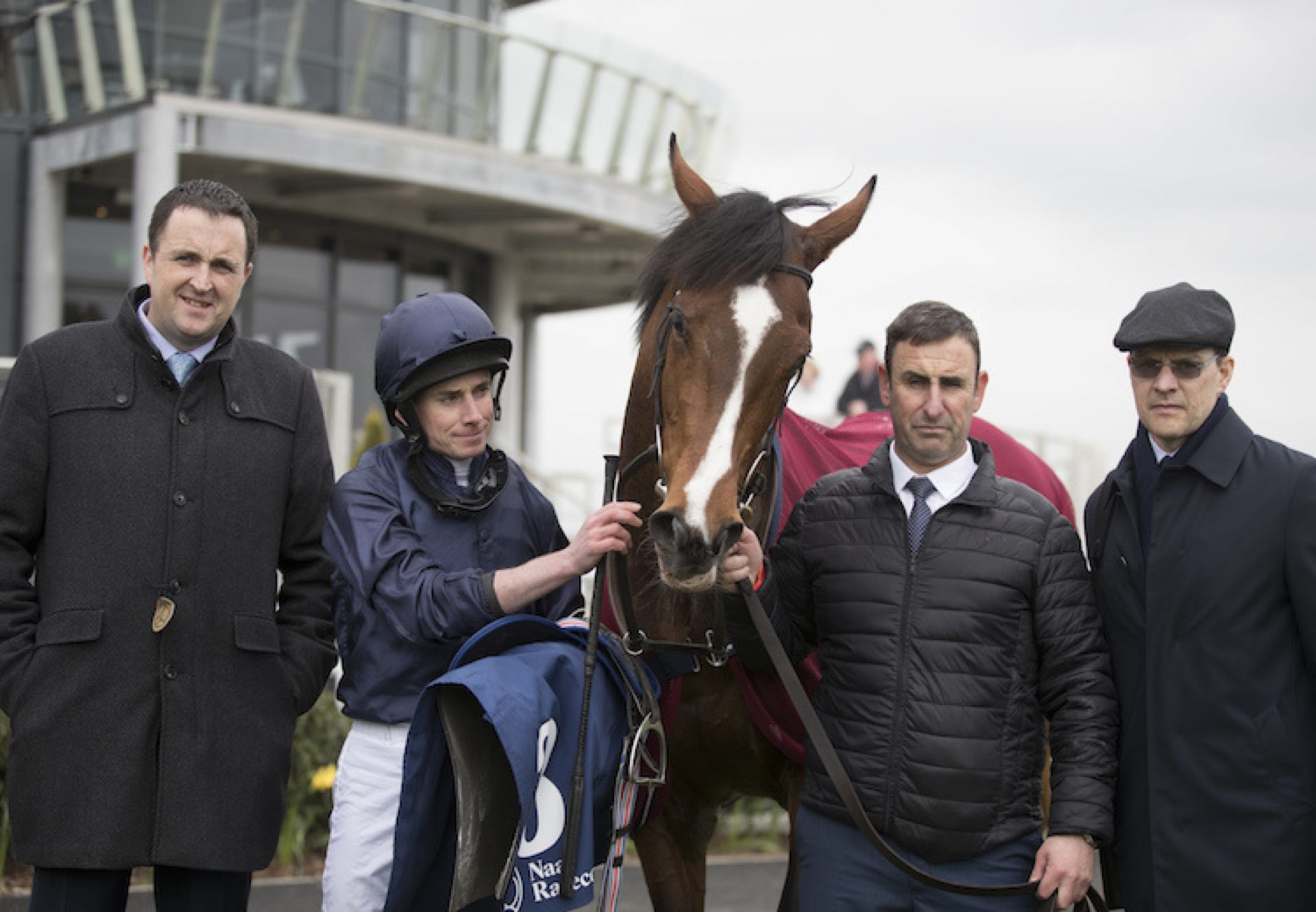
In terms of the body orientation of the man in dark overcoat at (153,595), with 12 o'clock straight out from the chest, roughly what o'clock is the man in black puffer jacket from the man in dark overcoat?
The man in black puffer jacket is roughly at 10 o'clock from the man in dark overcoat.

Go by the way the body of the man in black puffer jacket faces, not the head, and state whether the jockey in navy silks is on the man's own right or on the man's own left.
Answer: on the man's own right

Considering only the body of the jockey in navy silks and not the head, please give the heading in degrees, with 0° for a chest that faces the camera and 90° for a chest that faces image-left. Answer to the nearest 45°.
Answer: approximately 315°

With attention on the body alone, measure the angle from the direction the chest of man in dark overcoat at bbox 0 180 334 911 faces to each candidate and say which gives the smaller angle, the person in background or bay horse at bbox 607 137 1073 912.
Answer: the bay horse

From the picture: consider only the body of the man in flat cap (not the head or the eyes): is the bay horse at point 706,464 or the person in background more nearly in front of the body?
the bay horse

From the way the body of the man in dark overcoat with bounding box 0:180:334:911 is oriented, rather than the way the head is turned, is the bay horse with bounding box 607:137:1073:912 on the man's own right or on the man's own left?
on the man's own left

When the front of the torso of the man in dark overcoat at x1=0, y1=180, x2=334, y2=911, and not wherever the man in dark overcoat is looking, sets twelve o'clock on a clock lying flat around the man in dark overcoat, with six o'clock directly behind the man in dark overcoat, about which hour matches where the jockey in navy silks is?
The jockey in navy silks is roughly at 9 o'clock from the man in dark overcoat.

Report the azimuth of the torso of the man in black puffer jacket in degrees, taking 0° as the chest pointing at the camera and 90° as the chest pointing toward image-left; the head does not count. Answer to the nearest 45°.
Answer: approximately 0°

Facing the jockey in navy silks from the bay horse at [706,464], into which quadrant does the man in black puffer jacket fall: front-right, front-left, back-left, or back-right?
back-left

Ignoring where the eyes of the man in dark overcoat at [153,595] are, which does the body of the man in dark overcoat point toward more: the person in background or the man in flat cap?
the man in flat cap
